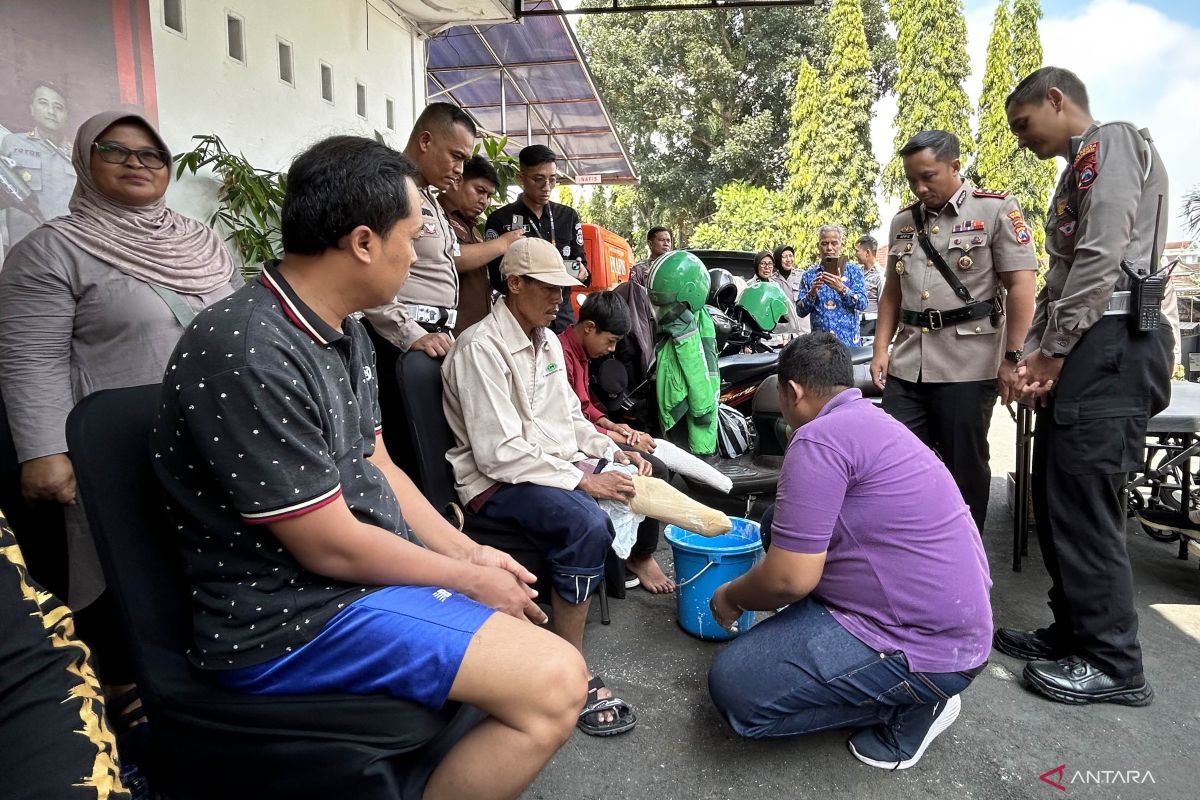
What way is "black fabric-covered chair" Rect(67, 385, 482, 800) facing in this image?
to the viewer's right

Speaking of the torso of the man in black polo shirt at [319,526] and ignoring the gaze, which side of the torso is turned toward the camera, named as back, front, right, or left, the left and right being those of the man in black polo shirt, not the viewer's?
right

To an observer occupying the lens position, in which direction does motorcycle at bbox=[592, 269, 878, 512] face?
facing to the left of the viewer

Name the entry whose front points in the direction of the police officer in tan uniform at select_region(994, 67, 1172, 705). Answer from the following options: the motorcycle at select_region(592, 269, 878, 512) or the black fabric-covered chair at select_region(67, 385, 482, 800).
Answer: the black fabric-covered chair

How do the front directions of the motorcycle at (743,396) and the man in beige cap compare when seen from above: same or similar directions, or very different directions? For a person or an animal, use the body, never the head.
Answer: very different directions

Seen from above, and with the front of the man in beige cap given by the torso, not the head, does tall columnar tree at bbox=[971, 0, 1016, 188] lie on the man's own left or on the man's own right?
on the man's own left

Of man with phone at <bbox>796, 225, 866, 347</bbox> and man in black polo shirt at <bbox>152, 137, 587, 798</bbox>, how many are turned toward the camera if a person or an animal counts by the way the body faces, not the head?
1

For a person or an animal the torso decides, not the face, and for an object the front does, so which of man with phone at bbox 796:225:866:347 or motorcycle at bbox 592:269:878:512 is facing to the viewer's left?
the motorcycle

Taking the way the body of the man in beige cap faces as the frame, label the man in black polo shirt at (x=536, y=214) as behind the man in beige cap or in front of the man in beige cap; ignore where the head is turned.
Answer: behind
